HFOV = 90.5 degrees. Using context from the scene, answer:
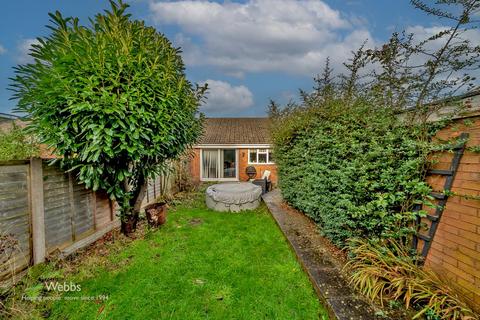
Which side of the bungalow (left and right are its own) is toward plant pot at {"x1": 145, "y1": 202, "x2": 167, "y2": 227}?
front

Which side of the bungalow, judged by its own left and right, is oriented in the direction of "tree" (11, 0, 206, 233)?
front

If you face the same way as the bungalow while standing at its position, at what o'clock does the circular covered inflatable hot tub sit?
The circular covered inflatable hot tub is roughly at 12 o'clock from the bungalow.

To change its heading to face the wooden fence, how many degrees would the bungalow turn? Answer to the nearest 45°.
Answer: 0° — it already faces it

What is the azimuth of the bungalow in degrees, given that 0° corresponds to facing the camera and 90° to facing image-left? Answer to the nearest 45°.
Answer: approximately 0°

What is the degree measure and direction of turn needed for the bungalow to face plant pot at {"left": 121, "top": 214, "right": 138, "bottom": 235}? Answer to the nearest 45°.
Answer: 0° — it already faces it

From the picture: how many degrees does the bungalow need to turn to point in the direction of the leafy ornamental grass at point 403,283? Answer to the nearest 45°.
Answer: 0° — it already faces it
